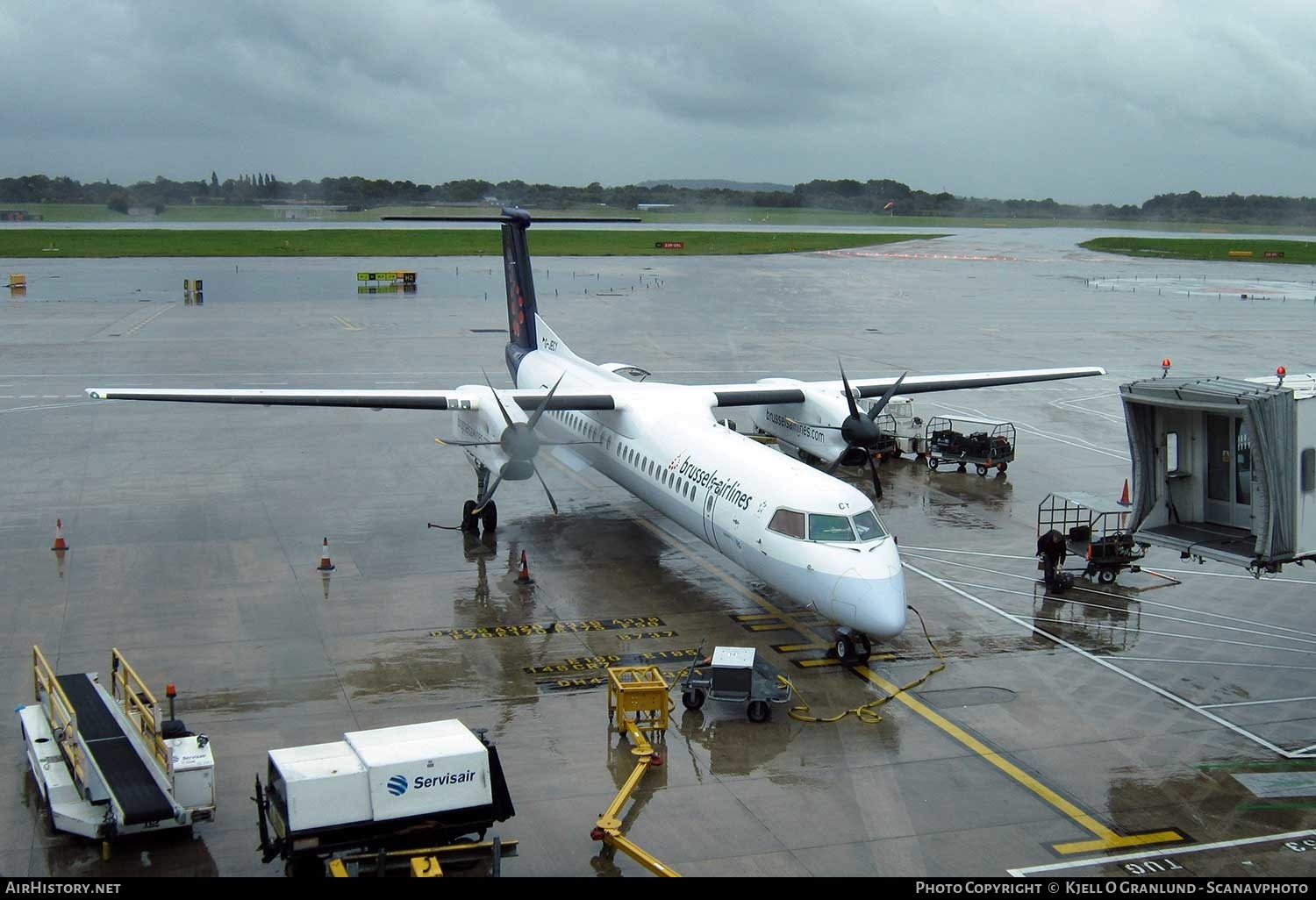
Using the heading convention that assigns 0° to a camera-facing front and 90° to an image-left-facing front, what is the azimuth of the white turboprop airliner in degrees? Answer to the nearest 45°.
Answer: approximately 315°

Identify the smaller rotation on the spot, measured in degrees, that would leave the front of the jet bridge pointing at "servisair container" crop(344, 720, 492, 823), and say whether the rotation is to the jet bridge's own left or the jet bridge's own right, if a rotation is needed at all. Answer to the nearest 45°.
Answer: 0° — it already faces it

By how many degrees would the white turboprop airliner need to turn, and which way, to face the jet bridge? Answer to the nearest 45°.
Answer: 0° — it already faces it

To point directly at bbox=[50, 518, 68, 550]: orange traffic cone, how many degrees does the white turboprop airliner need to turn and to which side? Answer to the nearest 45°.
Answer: approximately 135° to its right

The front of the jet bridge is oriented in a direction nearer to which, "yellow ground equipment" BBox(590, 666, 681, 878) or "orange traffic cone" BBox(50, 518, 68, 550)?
the yellow ground equipment
